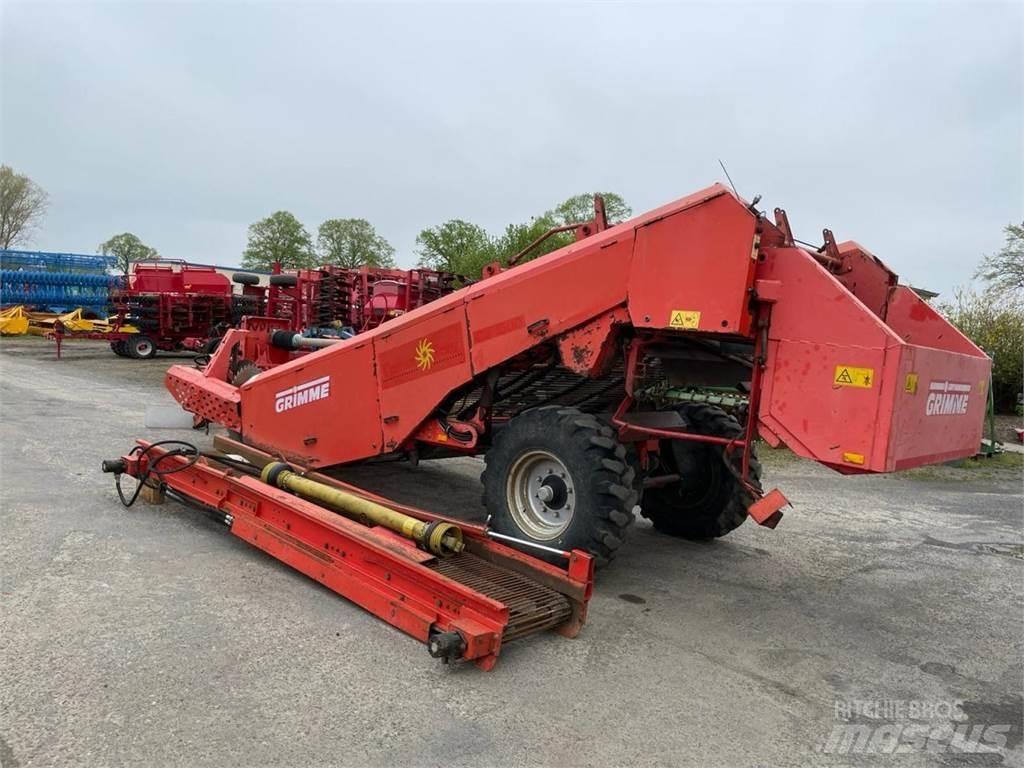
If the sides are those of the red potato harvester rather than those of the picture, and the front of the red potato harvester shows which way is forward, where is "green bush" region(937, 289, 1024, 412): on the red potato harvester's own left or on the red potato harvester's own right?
on the red potato harvester's own right

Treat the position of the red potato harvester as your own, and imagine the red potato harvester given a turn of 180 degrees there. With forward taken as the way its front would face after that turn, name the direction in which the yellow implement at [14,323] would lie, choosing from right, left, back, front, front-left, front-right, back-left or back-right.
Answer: back

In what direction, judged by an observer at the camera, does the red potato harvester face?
facing away from the viewer and to the left of the viewer

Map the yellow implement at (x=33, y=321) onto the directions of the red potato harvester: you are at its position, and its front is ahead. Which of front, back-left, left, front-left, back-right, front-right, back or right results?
front
